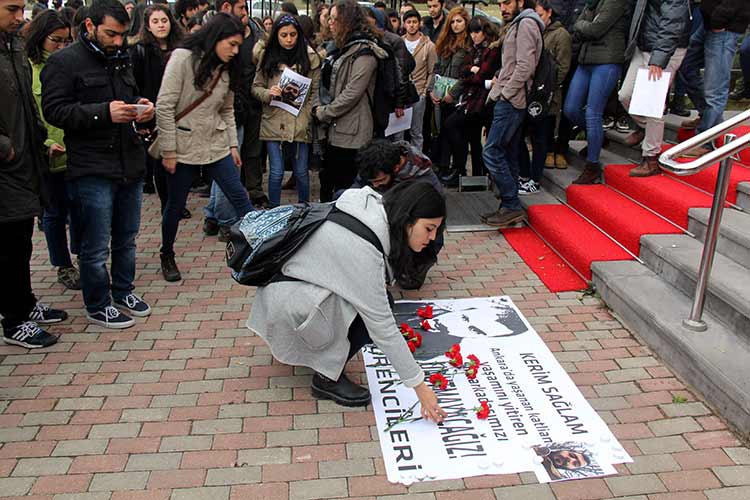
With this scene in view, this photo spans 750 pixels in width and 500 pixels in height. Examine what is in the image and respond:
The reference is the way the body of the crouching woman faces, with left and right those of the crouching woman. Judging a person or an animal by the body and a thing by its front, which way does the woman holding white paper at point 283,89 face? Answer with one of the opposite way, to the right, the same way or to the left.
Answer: to the right

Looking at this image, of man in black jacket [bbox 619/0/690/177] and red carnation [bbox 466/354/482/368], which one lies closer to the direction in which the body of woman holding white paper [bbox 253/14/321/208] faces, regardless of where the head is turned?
the red carnation

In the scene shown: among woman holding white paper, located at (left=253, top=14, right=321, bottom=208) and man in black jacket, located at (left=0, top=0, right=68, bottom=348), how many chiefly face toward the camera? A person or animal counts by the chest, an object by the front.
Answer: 1

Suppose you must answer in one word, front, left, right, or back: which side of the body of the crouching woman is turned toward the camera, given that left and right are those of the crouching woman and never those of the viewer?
right

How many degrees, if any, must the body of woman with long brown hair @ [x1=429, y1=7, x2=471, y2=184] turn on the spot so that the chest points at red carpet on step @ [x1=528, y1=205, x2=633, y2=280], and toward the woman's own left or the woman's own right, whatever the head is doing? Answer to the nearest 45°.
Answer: approximately 90° to the woman's own left

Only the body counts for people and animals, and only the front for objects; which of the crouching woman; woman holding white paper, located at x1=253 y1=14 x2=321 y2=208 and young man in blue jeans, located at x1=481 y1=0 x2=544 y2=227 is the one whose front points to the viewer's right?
the crouching woman

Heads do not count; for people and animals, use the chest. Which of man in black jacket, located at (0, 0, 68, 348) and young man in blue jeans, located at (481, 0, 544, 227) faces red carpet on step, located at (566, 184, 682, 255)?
the man in black jacket

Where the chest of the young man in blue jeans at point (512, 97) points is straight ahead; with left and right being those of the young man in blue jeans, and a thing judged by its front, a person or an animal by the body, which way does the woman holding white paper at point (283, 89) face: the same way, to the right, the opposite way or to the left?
to the left

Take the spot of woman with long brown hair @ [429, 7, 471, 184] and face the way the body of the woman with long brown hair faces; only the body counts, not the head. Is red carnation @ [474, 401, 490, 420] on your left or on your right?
on your left

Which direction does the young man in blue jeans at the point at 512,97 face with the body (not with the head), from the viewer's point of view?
to the viewer's left

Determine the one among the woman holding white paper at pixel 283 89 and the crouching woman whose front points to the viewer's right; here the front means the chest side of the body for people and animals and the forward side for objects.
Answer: the crouching woman

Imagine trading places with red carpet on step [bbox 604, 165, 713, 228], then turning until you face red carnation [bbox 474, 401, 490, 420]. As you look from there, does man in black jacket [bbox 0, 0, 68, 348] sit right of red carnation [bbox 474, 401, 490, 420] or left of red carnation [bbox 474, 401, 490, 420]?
right
